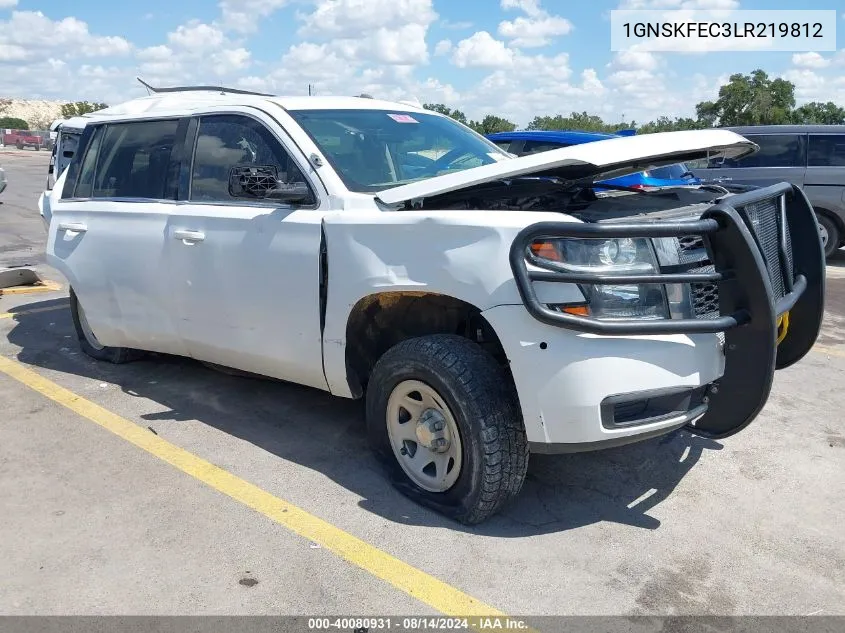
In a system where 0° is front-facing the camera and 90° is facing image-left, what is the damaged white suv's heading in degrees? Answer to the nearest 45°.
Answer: approximately 315°

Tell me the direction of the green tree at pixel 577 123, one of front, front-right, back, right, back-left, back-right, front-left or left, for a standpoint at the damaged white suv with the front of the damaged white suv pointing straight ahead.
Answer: back-left

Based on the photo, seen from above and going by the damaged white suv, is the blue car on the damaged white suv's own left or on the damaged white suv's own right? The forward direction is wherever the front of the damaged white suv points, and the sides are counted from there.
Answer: on the damaged white suv's own left
